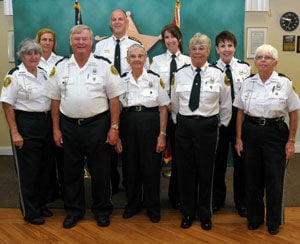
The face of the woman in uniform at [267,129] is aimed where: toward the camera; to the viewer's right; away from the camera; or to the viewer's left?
toward the camera

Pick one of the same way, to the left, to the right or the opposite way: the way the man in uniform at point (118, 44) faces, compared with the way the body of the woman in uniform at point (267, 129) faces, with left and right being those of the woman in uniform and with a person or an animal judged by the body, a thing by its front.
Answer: the same way

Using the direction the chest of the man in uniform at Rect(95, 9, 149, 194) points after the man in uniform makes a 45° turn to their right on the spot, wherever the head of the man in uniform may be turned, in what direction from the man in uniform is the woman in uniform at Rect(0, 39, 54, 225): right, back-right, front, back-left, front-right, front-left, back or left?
front

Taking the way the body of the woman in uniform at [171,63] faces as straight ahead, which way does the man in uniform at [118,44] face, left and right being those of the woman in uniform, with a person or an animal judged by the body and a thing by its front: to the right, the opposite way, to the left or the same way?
the same way

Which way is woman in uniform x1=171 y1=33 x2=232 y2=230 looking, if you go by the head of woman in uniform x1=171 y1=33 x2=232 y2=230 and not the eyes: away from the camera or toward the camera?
toward the camera

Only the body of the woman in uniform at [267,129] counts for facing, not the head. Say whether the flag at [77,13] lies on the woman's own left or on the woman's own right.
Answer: on the woman's own right

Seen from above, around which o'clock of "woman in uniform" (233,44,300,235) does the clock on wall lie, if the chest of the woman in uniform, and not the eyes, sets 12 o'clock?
The clock on wall is roughly at 6 o'clock from the woman in uniform.

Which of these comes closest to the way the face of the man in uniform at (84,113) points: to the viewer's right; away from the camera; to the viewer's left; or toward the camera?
toward the camera

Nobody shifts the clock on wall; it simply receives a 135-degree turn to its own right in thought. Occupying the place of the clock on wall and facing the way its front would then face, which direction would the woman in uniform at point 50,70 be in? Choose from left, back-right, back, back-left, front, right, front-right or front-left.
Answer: left

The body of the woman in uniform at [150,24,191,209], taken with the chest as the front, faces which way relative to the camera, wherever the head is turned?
toward the camera

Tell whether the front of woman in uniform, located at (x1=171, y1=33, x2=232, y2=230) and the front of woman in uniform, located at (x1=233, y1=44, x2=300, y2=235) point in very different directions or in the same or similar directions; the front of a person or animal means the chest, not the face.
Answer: same or similar directions

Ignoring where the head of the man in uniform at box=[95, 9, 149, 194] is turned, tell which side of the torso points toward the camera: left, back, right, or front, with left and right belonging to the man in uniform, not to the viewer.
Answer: front

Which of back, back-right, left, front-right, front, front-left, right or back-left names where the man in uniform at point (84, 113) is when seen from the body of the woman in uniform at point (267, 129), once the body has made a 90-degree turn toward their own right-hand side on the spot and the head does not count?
front

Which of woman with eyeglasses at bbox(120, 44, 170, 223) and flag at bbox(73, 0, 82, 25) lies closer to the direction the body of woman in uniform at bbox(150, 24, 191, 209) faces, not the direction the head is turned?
the woman with eyeglasses

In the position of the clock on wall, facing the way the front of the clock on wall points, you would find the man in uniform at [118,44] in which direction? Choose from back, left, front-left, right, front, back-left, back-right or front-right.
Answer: front-right

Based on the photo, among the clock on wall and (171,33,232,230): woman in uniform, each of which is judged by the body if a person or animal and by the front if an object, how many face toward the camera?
2

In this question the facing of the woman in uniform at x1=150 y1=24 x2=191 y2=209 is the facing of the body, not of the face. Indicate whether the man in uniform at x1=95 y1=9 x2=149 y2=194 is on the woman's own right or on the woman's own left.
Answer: on the woman's own right

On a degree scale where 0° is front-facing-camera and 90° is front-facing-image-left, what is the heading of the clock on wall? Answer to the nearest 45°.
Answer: approximately 0°
